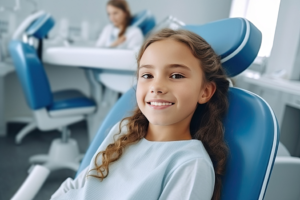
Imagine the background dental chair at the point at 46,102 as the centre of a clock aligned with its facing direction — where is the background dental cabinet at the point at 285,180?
the background dental cabinet at the point at 285,180 is roughly at 2 o'clock from the background dental chair at the point at 46,102.

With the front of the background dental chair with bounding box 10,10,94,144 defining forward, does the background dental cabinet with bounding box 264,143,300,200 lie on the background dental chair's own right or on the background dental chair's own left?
on the background dental chair's own right

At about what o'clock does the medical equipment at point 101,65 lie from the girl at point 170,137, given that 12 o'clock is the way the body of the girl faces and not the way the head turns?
The medical equipment is roughly at 4 o'clock from the girl.

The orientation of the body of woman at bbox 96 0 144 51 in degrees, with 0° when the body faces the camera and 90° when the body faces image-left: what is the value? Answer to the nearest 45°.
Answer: approximately 45°

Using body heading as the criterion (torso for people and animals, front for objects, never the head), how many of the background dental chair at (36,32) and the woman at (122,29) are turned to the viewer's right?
1

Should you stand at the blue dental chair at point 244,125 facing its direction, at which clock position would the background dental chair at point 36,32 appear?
The background dental chair is roughly at 3 o'clock from the blue dental chair.

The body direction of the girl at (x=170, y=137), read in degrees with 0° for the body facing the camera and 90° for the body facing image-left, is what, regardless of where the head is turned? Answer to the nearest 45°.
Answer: approximately 45°

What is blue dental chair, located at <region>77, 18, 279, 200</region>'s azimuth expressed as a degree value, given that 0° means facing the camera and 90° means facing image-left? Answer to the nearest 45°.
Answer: approximately 45°

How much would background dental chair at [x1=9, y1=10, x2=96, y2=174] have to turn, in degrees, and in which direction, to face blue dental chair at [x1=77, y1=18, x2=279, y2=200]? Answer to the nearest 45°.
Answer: approximately 90° to its right

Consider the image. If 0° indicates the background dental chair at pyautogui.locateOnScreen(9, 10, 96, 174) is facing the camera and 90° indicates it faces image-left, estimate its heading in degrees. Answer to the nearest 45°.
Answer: approximately 270°
